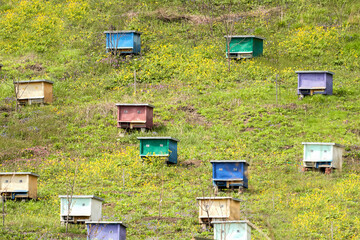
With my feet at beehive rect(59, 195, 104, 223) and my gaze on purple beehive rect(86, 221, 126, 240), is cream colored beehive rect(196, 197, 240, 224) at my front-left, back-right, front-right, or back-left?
front-left

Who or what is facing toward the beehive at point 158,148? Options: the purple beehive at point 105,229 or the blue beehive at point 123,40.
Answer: the blue beehive

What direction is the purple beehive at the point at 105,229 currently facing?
toward the camera

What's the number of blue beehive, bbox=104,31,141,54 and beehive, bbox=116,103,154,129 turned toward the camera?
2

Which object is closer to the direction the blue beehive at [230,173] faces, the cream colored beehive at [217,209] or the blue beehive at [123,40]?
the cream colored beehive

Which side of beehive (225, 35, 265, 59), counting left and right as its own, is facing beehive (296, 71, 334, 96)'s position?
left

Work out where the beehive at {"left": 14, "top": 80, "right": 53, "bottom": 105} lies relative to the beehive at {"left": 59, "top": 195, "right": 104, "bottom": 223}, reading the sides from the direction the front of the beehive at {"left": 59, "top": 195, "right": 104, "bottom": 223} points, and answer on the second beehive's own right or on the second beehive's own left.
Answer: on the second beehive's own right

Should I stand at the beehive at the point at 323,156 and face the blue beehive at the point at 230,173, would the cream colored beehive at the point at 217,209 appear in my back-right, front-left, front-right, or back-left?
front-left

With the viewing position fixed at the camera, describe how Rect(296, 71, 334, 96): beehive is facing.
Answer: facing the viewer

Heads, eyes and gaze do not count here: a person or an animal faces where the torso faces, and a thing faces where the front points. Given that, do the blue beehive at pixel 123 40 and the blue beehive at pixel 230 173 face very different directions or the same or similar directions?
same or similar directions

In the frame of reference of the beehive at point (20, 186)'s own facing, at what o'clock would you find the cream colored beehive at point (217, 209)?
The cream colored beehive is roughly at 9 o'clock from the beehive.

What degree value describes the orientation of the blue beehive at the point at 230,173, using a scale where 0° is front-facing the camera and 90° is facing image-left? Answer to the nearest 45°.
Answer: approximately 0°

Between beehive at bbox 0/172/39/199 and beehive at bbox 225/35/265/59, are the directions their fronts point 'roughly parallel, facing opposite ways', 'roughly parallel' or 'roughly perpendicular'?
roughly parallel

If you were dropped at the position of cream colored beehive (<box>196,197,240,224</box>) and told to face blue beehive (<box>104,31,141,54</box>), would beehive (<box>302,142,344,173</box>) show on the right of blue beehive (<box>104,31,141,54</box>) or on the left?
right

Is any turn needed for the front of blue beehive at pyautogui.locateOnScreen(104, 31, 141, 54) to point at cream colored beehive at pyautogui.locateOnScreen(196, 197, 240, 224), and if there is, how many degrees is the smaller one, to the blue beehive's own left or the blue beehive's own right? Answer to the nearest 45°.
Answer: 0° — it already faces it

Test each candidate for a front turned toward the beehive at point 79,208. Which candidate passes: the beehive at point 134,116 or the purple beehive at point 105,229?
the beehive at point 134,116

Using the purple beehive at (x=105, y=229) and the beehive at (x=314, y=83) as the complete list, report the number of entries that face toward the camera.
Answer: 2
